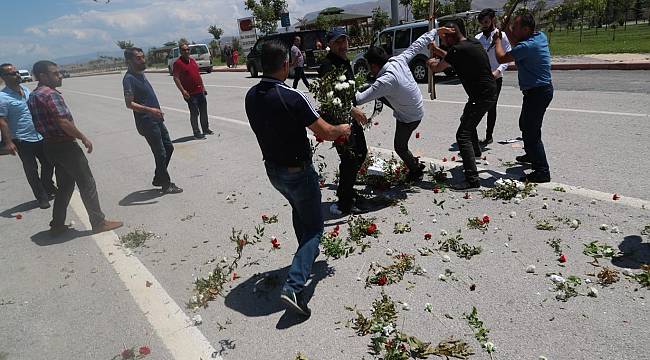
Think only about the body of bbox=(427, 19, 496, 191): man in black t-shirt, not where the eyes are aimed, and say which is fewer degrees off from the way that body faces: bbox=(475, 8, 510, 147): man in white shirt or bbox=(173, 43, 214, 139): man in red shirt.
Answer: the man in red shirt

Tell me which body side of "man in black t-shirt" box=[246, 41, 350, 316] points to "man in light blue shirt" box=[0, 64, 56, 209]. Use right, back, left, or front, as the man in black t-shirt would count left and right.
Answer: left

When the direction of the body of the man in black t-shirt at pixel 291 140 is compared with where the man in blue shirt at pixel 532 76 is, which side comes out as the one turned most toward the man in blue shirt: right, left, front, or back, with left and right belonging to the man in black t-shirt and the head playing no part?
front

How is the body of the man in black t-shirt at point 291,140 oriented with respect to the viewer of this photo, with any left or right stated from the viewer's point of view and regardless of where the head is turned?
facing away from the viewer and to the right of the viewer

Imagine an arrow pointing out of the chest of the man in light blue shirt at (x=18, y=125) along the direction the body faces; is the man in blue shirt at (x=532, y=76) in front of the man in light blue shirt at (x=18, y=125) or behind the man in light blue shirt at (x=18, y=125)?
in front

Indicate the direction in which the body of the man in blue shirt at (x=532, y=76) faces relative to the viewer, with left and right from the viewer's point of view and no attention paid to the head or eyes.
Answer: facing to the left of the viewer

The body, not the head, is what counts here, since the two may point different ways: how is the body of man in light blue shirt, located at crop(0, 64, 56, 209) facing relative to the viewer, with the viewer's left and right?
facing the viewer and to the right of the viewer

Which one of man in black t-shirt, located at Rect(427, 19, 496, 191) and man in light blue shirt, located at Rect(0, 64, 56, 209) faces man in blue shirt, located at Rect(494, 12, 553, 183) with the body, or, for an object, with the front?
man in light blue shirt, located at Rect(0, 64, 56, 209)

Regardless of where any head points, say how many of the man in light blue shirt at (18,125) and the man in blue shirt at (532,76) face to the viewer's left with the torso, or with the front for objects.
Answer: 1

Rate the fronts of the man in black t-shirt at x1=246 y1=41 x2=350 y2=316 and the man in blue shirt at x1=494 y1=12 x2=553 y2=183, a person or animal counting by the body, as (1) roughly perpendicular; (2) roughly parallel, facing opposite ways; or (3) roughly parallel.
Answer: roughly perpendicular

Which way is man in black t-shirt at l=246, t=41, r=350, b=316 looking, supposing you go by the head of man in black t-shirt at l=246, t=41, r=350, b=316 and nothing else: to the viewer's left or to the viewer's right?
to the viewer's right

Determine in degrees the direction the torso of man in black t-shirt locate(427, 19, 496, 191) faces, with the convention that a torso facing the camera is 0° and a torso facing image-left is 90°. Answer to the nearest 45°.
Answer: approximately 90°

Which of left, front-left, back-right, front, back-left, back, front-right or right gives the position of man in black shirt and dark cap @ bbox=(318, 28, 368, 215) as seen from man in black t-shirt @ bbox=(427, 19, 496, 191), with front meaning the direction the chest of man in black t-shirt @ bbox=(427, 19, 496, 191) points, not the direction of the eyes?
front-left
